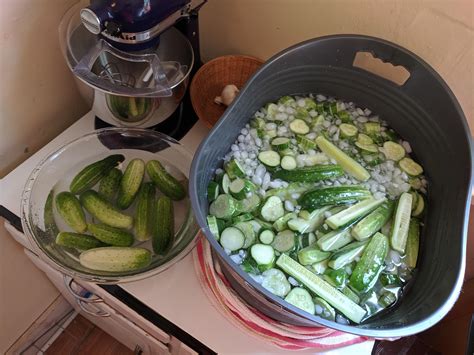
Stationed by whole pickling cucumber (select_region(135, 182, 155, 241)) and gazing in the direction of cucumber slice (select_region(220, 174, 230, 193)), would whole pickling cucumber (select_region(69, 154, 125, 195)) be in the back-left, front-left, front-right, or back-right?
back-left

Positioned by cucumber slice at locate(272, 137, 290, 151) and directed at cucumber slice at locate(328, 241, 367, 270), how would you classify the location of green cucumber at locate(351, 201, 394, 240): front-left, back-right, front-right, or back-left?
front-left

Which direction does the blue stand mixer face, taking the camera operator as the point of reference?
facing the viewer and to the left of the viewer
